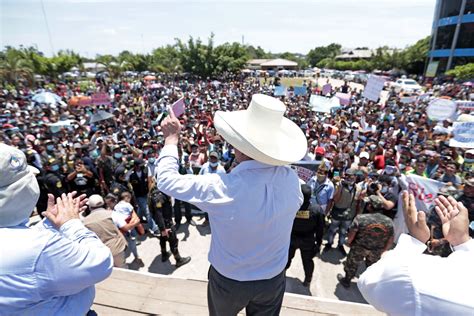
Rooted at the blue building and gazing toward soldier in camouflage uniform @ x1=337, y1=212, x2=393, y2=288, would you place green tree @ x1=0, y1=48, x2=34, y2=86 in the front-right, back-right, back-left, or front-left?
front-right

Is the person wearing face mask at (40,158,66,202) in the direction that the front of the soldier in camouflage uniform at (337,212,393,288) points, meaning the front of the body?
no

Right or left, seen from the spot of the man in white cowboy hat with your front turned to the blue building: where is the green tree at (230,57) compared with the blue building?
left

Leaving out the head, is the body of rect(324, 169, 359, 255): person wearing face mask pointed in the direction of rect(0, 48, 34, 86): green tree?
no

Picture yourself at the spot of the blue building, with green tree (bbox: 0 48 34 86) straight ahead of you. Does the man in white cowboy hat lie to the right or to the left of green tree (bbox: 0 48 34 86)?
left

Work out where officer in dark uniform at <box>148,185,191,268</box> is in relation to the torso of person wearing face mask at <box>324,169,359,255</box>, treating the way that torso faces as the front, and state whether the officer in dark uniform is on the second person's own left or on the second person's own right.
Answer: on the second person's own right

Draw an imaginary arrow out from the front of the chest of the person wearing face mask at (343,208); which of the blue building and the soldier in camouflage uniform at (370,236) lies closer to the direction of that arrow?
the soldier in camouflage uniform

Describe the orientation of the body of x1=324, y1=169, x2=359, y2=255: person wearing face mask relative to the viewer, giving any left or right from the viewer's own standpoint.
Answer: facing the viewer

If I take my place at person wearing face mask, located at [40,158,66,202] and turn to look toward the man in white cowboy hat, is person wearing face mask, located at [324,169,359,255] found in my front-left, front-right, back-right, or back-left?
front-left

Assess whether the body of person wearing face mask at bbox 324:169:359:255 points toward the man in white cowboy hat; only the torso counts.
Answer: yes

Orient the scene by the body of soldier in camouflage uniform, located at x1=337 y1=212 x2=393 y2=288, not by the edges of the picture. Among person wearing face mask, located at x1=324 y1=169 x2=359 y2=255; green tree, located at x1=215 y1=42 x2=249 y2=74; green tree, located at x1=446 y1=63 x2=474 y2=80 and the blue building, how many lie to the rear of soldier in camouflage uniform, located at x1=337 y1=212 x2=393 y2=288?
0
